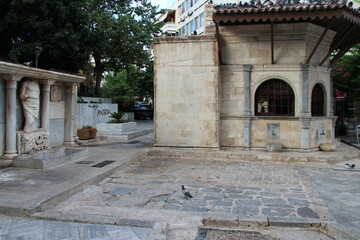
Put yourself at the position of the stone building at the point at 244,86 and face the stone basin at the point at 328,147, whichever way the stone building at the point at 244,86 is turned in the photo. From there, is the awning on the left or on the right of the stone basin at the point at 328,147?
left

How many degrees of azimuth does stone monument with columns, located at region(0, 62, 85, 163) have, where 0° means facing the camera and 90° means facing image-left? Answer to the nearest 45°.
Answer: approximately 315°

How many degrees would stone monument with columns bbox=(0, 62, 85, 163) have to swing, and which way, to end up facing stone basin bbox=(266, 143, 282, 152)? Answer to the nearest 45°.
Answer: approximately 45° to its left

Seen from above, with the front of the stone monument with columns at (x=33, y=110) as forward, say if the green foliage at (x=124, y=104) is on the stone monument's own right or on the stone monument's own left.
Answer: on the stone monument's own left

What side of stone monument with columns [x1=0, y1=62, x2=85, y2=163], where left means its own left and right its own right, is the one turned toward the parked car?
left

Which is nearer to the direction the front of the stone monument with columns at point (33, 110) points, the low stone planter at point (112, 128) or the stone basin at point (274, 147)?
the stone basin

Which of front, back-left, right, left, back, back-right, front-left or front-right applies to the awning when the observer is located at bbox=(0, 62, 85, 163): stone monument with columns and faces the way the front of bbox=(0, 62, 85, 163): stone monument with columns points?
front-left
